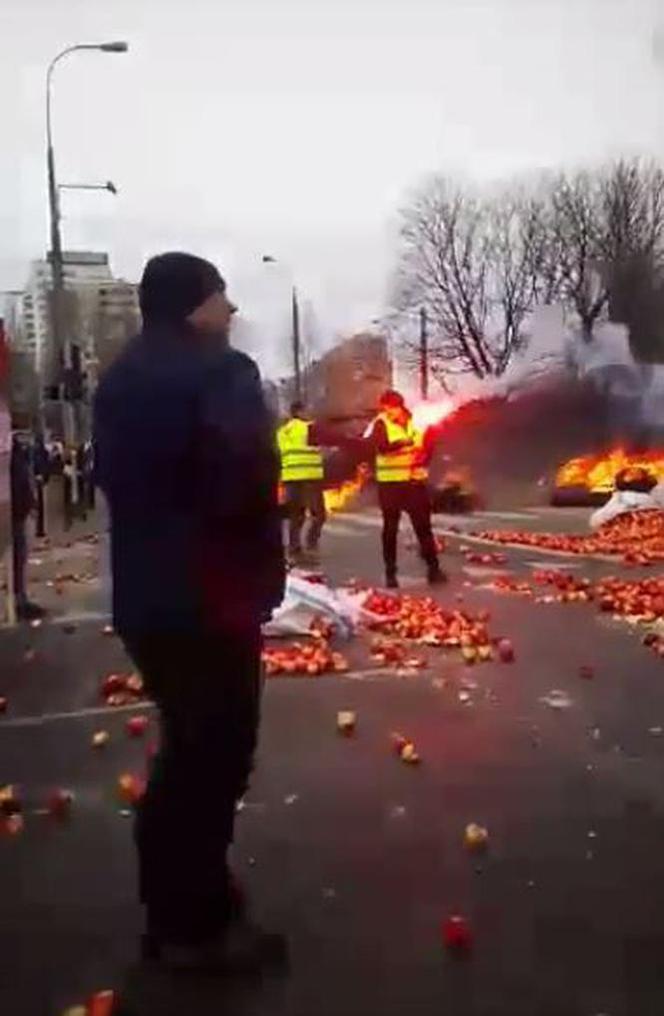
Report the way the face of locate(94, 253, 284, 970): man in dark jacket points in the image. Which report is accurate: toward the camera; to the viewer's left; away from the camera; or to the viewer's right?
to the viewer's right

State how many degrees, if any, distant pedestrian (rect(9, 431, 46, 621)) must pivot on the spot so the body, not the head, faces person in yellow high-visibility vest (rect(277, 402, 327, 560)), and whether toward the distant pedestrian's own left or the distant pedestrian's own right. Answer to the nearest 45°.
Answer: approximately 45° to the distant pedestrian's own left

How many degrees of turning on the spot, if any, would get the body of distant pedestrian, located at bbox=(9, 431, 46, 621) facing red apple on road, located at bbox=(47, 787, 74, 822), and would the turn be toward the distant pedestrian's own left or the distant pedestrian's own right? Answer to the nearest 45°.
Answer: approximately 90° to the distant pedestrian's own right

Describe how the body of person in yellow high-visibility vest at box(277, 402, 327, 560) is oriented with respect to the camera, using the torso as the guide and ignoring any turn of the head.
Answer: away from the camera

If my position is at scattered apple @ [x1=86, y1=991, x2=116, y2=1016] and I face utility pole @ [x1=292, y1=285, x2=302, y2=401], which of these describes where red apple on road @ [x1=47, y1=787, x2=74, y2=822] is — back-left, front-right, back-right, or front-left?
front-left

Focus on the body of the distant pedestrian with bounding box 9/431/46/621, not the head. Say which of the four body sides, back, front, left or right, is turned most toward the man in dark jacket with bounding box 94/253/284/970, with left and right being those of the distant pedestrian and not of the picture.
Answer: right

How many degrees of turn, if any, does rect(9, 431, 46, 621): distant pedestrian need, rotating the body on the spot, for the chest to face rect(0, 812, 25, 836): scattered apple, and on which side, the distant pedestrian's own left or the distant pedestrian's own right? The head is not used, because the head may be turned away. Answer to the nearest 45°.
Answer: approximately 90° to the distant pedestrian's own right

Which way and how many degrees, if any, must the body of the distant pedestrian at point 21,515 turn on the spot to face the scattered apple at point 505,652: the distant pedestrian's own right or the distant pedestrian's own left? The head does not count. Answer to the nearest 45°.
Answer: approximately 45° to the distant pedestrian's own right

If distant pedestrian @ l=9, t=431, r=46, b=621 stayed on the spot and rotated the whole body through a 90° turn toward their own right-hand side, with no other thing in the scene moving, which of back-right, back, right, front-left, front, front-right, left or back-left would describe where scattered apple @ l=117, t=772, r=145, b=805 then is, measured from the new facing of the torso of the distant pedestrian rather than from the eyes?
front

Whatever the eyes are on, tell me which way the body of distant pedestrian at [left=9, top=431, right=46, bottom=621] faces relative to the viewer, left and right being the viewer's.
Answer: facing to the right of the viewer

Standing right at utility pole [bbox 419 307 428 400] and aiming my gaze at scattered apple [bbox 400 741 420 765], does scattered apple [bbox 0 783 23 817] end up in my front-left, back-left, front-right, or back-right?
front-right

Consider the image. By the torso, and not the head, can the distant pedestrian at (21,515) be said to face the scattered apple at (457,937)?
no

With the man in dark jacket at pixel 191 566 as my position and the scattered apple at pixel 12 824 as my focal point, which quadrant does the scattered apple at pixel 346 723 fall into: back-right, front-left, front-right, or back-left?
front-right
